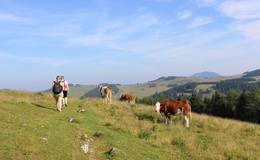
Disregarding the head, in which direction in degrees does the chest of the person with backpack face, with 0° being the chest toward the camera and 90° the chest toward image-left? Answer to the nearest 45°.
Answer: approximately 180°

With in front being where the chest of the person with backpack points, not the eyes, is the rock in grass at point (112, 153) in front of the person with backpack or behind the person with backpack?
behind

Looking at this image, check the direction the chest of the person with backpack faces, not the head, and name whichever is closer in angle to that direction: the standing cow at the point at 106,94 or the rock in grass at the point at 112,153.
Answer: the standing cow

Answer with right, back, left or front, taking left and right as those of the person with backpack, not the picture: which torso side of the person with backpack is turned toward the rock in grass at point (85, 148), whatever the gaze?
back

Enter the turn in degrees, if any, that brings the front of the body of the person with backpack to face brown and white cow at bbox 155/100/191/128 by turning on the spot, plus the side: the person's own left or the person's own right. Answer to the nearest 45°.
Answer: approximately 90° to the person's own right

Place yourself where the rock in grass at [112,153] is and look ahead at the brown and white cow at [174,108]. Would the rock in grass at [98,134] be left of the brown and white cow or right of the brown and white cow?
left

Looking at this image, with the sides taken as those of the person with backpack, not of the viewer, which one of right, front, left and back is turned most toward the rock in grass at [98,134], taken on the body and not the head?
back
